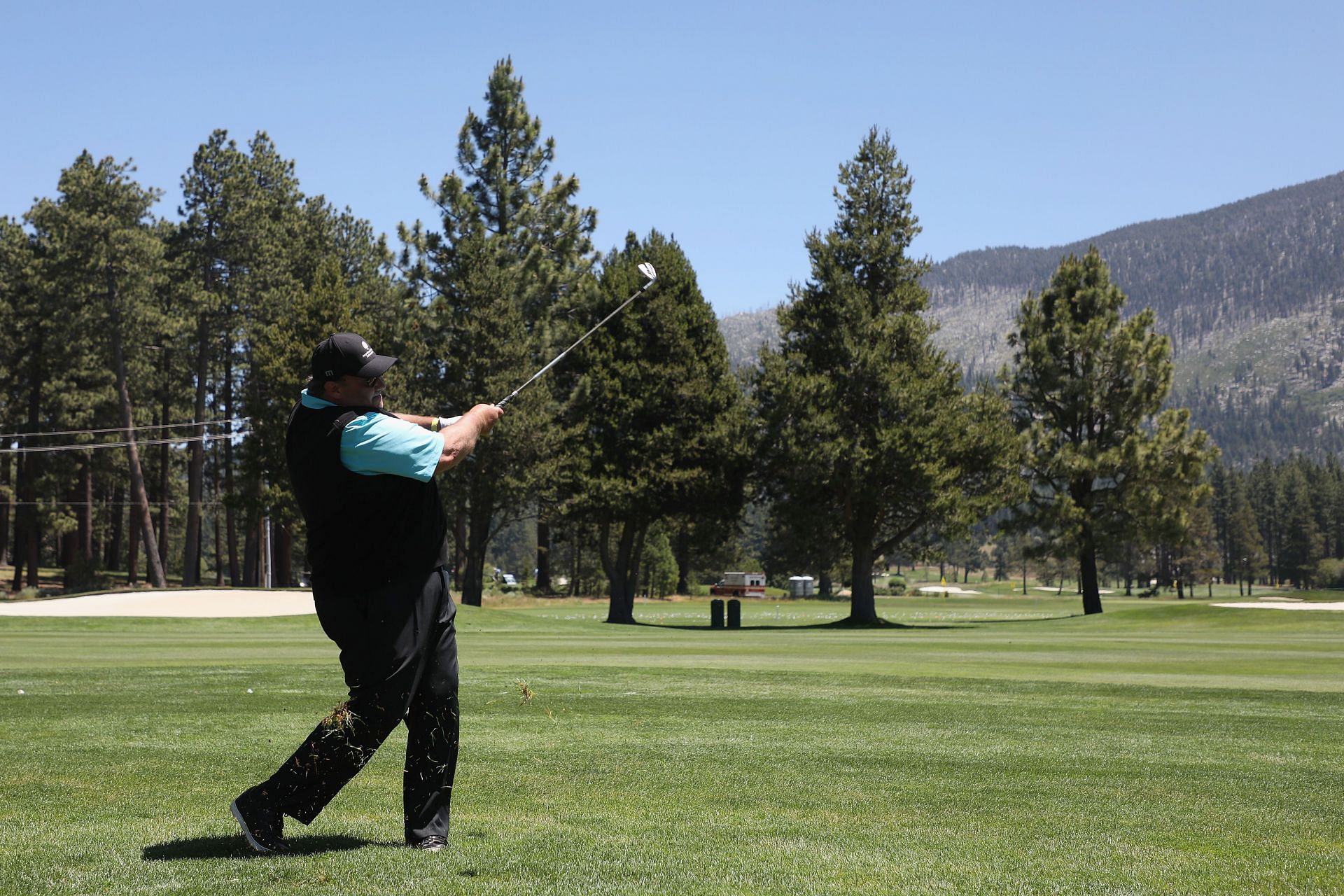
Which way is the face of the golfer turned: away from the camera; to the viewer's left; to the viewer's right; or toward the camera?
to the viewer's right

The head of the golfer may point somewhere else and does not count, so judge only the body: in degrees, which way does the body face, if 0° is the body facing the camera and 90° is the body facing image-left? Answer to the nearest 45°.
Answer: approximately 270°

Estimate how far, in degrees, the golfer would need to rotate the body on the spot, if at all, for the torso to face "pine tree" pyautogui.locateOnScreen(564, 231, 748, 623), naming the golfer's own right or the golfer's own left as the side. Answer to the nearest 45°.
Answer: approximately 90° to the golfer's own left

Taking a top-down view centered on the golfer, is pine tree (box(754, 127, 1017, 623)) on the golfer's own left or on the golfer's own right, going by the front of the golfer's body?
on the golfer's own left
